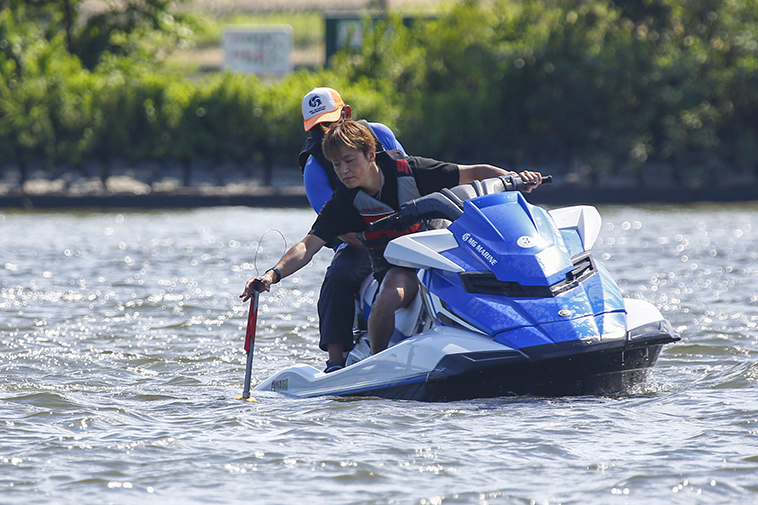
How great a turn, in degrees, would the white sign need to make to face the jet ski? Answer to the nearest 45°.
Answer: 0° — it already faces it

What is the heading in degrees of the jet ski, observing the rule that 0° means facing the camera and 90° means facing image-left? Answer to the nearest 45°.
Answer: approximately 315°

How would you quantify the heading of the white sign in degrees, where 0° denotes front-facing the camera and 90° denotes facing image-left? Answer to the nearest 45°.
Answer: approximately 0°

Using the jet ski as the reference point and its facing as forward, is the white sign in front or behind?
behind
